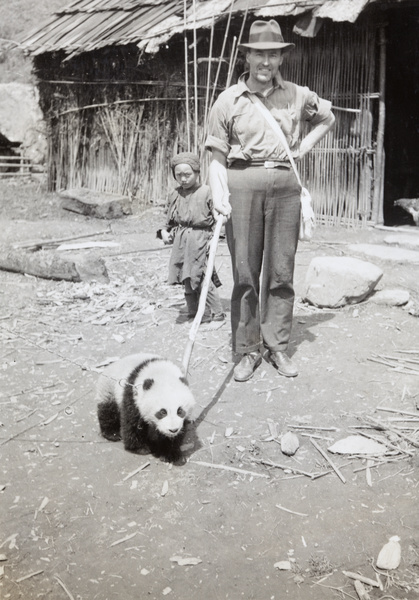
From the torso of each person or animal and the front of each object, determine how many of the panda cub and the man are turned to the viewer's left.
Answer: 0

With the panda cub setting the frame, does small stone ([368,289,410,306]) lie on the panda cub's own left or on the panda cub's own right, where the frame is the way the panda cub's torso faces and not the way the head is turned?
on the panda cub's own left

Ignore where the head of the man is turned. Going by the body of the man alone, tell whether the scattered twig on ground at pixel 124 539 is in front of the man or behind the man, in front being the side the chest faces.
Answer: in front

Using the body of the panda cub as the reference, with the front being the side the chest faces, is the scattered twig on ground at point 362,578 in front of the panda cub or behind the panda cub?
in front

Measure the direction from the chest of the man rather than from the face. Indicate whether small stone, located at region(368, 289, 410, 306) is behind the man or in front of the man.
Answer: behind

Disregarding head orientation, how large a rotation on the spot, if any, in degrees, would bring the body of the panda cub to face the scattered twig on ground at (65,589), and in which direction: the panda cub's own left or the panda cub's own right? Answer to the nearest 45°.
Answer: approximately 45° to the panda cub's own right

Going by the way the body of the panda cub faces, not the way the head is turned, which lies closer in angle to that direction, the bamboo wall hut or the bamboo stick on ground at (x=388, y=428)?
the bamboo stick on ground

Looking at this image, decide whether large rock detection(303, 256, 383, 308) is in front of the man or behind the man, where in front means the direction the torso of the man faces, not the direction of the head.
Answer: behind

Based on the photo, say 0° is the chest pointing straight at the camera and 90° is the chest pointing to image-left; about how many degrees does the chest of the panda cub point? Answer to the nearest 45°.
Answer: approximately 315°

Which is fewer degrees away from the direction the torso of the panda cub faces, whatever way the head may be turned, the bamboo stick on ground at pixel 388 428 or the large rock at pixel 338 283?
the bamboo stick on ground

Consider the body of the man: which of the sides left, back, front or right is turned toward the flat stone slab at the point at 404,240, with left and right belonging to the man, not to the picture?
back

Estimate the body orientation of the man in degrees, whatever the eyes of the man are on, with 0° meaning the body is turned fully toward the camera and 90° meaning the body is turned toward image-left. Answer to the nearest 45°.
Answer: approximately 0°

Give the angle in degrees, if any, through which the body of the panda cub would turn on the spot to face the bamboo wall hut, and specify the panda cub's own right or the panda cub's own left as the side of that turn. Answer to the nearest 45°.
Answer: approximately 135° to the panda cub's own left

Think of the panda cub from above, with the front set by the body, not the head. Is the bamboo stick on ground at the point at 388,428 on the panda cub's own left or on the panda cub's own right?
on the panda cub's own left
